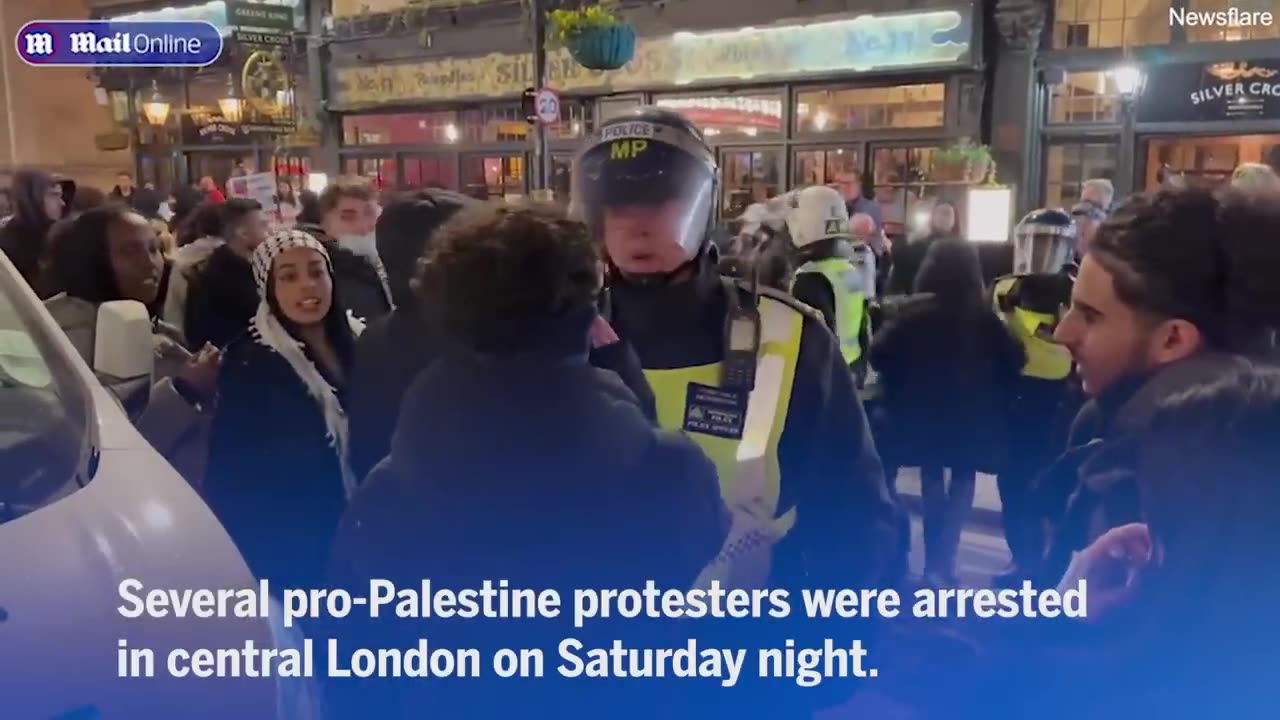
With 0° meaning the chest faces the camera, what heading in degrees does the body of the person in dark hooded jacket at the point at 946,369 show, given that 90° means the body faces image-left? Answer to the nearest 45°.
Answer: approximately 180°

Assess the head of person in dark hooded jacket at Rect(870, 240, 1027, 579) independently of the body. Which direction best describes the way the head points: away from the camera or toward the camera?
away from the camera

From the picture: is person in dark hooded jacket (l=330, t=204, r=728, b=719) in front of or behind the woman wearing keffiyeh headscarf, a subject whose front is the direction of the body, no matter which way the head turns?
in front

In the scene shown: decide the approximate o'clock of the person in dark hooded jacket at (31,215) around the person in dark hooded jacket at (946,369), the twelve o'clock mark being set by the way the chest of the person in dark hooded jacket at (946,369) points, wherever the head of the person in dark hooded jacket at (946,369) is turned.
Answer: the person in dark hooded jacket at (31,215) is roughly at 8 o'clock from the person in dark hooded jacket at (946,369).

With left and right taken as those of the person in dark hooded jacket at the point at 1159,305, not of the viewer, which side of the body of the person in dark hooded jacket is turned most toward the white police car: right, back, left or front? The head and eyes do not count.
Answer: front

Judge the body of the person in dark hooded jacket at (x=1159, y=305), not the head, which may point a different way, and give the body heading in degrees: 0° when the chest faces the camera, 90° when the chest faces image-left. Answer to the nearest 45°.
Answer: approximately 90°

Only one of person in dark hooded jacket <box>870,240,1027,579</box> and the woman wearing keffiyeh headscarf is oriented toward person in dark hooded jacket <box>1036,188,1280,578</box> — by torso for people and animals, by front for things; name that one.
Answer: the woman wearing keffiyeh headscarf

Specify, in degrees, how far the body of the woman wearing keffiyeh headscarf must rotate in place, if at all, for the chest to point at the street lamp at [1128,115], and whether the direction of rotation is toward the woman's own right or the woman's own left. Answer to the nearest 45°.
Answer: approximately 90° to the woman's own left

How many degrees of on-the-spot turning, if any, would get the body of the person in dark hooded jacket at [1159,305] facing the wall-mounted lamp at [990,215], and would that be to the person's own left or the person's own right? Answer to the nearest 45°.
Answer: approximately 90° to the person's own right

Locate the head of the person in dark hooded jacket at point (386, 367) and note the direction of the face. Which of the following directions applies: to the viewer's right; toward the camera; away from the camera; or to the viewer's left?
away from the camera

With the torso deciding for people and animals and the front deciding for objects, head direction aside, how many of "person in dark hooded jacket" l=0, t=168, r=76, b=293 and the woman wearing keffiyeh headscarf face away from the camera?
0

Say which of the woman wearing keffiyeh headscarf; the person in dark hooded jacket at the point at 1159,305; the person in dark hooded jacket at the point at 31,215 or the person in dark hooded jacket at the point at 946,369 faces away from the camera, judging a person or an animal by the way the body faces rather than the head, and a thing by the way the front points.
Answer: the person in dark hooded jacket at the point at 946,369

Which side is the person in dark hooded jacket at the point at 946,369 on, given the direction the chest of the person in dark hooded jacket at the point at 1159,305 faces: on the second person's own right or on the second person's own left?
on the second person's own right
